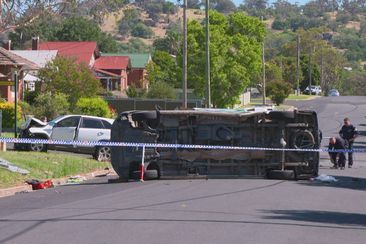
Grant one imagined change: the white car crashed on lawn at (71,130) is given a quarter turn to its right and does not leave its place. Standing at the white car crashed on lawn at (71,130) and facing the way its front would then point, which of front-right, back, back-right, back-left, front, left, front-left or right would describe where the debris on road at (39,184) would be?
back

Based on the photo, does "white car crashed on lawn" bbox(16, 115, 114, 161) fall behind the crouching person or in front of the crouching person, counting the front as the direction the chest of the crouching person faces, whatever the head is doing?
in front

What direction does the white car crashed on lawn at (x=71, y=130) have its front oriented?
to the viewer's left

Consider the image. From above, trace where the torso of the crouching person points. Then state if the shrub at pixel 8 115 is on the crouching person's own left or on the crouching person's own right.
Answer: on the crouching person's own right

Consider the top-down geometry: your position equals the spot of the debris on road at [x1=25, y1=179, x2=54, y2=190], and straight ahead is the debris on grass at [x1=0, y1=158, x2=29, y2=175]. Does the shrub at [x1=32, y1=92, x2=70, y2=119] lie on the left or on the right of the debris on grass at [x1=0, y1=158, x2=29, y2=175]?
right

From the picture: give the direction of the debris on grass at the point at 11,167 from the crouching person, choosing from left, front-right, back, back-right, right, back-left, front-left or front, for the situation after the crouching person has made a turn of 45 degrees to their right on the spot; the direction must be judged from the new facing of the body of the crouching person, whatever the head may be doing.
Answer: front-left

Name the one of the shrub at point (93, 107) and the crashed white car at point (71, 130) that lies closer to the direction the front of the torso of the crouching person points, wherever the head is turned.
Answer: the crashed white car

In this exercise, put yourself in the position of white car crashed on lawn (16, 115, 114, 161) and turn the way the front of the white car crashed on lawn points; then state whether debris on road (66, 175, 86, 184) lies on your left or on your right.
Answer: on your left

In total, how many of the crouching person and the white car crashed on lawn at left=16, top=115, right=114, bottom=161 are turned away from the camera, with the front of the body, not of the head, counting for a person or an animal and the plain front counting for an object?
0

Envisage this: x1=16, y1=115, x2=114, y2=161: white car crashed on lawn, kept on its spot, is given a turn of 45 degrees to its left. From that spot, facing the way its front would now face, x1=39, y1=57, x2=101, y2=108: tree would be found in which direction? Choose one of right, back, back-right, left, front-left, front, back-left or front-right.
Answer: back-right

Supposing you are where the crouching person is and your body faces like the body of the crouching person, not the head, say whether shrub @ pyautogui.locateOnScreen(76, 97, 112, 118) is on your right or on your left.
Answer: on your right
